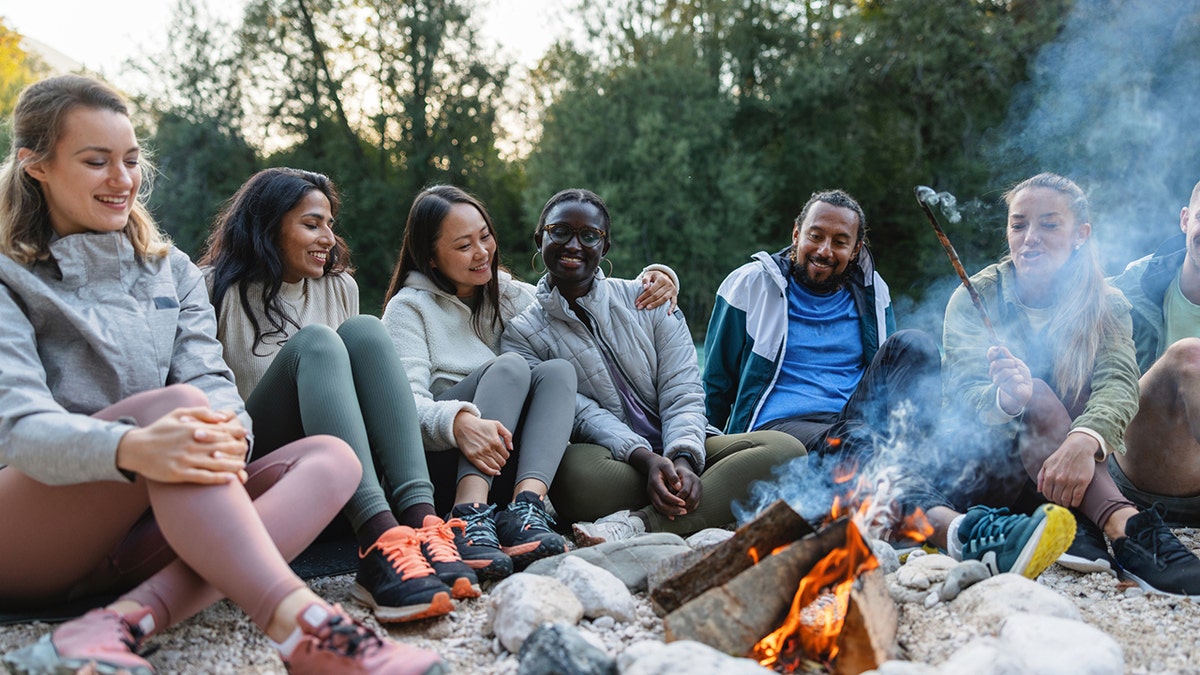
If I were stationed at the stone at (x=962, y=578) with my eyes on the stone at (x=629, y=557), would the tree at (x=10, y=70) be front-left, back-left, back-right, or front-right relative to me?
front-right

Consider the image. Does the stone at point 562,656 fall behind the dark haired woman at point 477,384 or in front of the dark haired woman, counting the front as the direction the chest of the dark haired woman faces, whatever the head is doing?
in front

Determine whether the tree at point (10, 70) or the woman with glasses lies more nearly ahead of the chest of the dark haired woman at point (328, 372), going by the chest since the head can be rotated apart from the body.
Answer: the woman with glasses

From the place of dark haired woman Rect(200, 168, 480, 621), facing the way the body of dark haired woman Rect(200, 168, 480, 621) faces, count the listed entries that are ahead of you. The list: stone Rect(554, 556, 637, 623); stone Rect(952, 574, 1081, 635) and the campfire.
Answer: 3

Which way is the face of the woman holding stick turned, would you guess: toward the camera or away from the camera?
toward the camera

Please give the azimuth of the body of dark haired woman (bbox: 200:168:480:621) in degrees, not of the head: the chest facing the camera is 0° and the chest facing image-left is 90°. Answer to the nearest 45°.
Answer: approximately 315°

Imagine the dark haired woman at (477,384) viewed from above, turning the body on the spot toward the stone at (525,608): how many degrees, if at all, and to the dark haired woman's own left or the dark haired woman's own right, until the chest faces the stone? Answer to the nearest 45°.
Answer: approximately 45° to the dark haired woman's own right

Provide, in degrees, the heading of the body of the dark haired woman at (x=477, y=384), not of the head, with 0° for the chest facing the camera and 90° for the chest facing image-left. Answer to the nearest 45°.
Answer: approximately 315°

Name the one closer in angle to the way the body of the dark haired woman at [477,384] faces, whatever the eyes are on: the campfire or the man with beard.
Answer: the campfire

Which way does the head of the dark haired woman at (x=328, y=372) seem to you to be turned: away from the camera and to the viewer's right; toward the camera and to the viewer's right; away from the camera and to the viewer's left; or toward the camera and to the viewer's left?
toward the camera and to the viewer's right

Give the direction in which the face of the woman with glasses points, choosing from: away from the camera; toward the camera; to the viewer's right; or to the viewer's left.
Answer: toward the camera

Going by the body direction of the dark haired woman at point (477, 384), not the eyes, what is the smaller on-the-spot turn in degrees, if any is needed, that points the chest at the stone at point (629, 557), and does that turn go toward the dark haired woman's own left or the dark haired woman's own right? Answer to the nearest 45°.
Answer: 0° — they already face it

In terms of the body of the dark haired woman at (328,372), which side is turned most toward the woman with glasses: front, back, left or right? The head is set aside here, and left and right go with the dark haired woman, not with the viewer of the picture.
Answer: left

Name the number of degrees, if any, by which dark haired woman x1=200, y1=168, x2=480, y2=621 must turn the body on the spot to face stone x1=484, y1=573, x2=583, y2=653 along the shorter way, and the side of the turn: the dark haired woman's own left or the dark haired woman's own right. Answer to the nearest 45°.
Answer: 0° — they already face it

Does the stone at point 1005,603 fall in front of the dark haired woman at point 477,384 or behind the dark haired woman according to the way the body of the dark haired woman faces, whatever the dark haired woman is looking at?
in front

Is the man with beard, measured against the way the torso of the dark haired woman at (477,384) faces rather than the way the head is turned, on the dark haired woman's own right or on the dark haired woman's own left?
on the dark haired woman's own left

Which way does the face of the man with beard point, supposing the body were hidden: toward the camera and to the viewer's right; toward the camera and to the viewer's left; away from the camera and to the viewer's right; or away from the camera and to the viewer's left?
toward the camera and to the viewer's left

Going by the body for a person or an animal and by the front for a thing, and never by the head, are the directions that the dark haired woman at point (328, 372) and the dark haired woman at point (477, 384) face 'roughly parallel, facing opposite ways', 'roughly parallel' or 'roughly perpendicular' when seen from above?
roughly parallel
